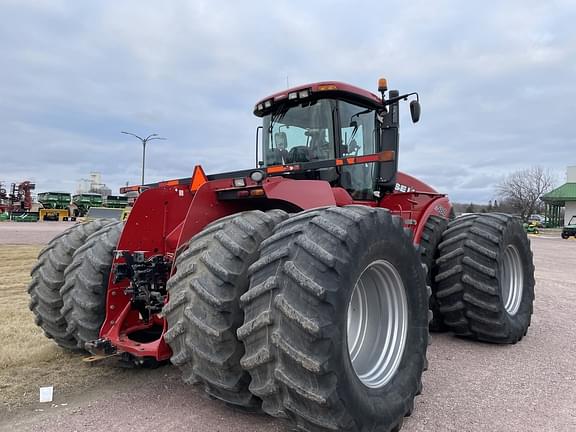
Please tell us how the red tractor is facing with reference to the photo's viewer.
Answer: facing away from the viewer and to the right of the viewer
